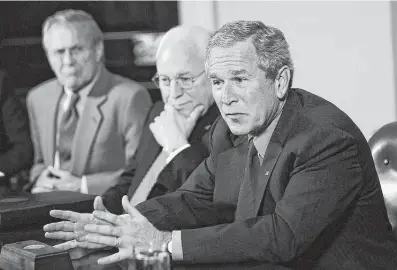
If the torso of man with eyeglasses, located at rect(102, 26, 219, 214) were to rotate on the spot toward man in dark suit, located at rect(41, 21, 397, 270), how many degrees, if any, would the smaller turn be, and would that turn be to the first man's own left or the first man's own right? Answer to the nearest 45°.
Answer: approximately 45° to the first man's own left

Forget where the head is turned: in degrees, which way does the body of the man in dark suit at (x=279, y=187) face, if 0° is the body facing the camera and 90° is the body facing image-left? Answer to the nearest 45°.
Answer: approximately 45°

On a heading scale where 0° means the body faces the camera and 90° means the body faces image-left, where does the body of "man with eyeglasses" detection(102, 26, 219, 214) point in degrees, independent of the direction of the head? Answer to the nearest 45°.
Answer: approximately 45°

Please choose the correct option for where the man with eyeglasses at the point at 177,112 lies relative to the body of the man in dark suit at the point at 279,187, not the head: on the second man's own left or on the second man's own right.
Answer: on the second man's own right
